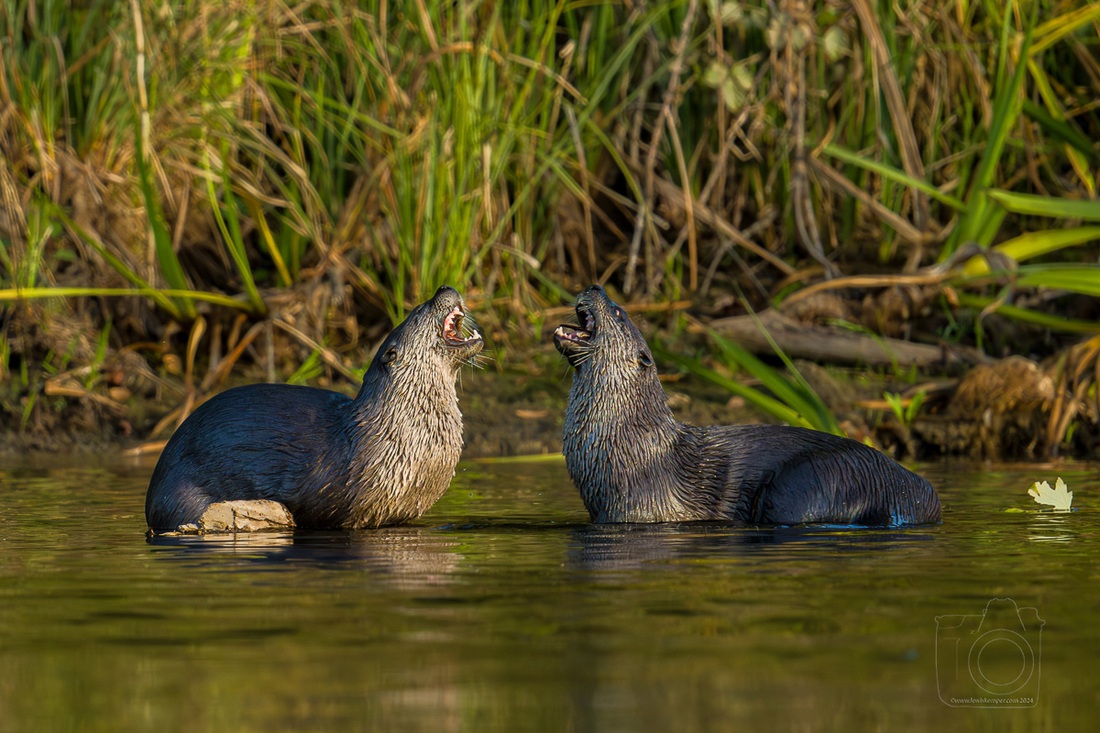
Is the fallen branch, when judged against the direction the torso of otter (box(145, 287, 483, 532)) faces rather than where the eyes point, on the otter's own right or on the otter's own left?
on the otter's own left

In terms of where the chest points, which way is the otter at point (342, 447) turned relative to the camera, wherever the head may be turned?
to the viewer's right

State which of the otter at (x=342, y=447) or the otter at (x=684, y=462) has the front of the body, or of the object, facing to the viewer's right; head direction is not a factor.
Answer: the otter at (x=342, y=447)

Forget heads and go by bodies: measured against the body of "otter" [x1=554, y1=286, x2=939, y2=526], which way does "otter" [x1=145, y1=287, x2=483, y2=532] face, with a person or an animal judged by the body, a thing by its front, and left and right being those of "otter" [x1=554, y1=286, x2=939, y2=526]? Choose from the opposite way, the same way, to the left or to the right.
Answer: the opposite way

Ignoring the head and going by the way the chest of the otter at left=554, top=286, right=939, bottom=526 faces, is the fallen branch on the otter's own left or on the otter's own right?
on the otter's own right

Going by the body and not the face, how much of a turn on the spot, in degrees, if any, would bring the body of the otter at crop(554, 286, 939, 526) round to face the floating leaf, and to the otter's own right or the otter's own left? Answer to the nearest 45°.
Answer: approximately 180°

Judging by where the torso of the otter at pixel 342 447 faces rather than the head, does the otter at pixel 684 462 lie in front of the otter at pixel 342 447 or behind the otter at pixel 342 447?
in front

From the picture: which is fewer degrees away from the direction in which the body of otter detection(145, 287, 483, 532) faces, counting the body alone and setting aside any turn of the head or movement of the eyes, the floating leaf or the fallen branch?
the floating leaf

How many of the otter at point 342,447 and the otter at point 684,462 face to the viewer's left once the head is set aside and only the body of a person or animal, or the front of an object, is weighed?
1

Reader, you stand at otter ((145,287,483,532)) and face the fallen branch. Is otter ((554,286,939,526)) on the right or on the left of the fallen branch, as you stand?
right

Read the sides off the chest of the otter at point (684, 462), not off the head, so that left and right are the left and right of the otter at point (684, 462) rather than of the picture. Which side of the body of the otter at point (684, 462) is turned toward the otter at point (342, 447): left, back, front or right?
front

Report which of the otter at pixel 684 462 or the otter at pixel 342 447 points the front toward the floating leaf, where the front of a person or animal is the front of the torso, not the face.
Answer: the otter at pixel 342 447

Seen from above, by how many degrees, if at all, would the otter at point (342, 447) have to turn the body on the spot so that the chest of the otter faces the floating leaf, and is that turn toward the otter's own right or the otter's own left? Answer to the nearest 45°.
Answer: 0° — it already faces it

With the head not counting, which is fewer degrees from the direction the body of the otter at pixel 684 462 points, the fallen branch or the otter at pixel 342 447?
the otter

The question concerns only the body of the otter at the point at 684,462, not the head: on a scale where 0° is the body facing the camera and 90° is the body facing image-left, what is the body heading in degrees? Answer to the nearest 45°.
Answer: approximately 90°

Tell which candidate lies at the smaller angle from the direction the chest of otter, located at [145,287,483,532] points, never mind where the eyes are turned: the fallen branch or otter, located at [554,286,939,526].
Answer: the otter
